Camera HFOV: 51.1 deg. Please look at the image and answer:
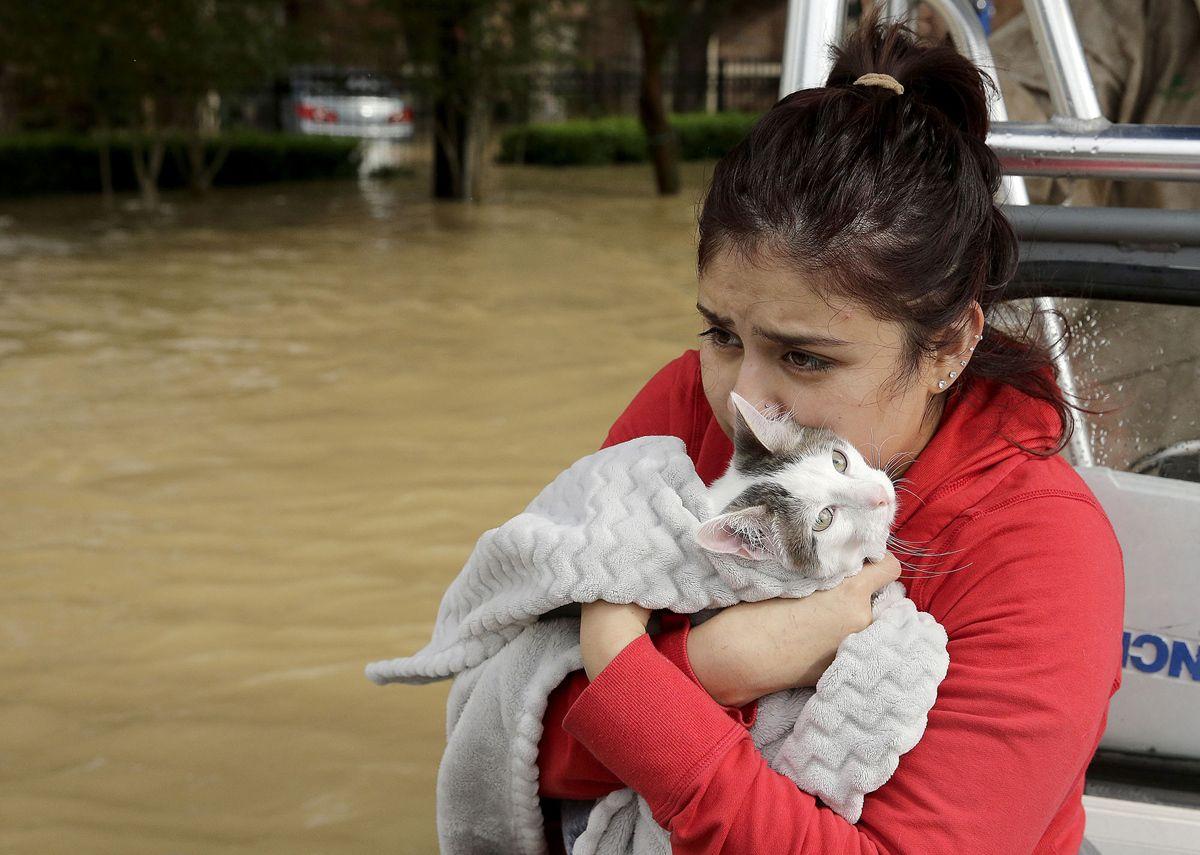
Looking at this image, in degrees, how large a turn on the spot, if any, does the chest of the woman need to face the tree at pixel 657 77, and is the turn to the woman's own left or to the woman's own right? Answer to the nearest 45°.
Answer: approximately 135° to the woman's own right

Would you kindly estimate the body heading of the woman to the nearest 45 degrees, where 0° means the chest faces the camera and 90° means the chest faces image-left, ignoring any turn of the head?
approximately 45°

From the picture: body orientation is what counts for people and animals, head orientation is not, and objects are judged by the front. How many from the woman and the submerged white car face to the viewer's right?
0

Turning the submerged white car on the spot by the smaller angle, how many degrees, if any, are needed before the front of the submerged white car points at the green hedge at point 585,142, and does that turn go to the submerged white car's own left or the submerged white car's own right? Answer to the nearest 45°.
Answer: approximately 135° to the submerged white car's own right

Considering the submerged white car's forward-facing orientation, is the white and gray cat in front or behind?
behind

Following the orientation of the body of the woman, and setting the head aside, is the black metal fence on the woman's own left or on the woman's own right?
on the woman's own right

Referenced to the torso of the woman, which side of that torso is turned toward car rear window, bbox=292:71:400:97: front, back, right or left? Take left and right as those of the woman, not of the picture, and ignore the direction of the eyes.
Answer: right

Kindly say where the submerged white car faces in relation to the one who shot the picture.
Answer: facing away from the viewer and to the left of the viewer
